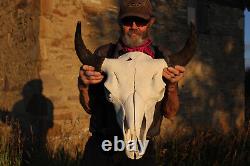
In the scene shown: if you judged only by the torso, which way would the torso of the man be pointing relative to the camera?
toward the camera

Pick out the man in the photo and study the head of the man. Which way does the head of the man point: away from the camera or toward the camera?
toward the camera
